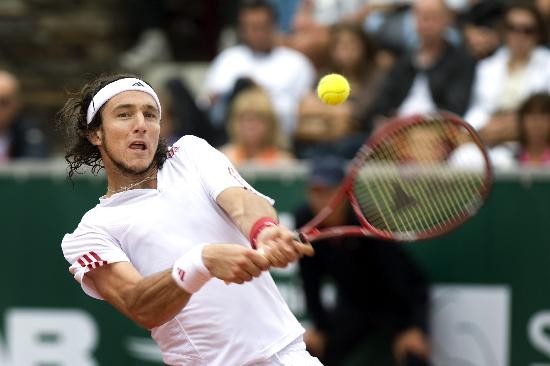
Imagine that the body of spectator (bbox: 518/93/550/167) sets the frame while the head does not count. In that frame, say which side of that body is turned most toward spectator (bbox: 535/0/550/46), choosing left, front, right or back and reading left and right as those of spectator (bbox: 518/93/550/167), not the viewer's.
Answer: back

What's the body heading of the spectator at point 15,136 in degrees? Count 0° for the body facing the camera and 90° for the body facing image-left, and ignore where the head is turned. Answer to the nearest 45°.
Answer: approximately 0°

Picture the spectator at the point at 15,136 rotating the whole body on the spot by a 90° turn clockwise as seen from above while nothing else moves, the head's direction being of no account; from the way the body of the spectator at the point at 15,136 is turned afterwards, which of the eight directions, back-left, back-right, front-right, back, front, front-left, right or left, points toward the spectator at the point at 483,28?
back

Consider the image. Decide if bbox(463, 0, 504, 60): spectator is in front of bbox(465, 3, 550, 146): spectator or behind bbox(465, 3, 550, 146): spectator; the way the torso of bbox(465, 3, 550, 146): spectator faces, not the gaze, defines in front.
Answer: behind

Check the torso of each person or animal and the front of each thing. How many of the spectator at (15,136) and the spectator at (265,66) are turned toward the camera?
2

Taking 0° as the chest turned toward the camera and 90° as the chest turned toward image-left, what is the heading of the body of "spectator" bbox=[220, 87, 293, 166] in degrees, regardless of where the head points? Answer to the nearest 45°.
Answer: approximately 0°

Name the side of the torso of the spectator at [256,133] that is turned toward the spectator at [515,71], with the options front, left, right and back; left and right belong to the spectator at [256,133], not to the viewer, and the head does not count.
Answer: left

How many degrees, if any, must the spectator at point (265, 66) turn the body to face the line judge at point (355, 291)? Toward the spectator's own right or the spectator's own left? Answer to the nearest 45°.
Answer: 0° — they already face them
